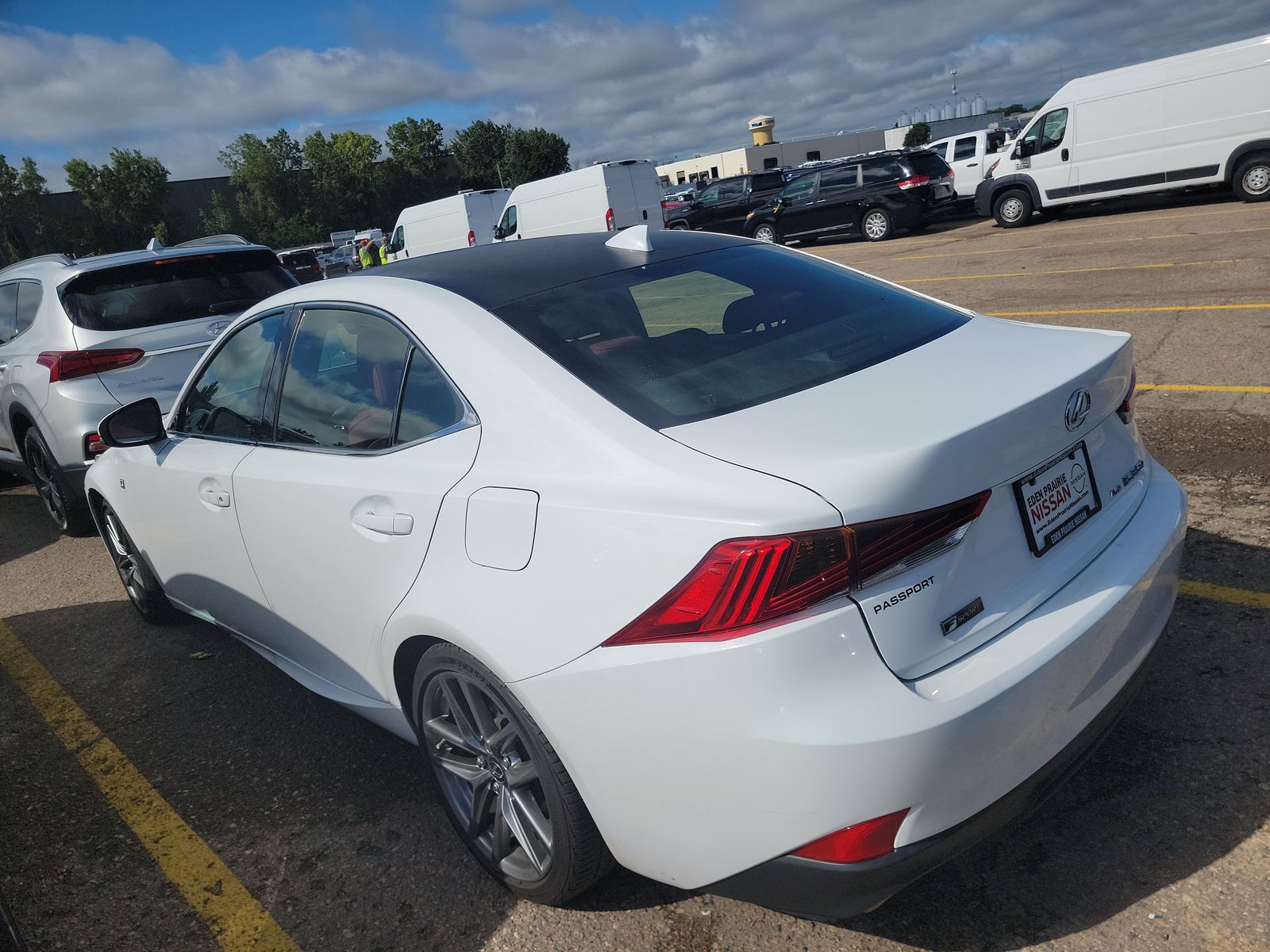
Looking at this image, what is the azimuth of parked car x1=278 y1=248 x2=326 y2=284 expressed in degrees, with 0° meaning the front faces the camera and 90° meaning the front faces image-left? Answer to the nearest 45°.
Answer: approximately 135°

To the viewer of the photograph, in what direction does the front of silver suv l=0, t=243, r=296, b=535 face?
facing away from the viewer and to the left of the viewer

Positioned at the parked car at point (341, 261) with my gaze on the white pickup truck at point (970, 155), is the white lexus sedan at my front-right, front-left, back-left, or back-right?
front-right

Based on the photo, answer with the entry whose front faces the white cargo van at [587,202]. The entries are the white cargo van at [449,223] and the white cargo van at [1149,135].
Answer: the white cargo van at [1149,135]

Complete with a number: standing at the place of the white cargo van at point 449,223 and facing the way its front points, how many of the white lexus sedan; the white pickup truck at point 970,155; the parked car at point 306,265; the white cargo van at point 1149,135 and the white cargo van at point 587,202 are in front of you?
1

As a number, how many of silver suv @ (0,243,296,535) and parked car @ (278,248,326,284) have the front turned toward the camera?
0

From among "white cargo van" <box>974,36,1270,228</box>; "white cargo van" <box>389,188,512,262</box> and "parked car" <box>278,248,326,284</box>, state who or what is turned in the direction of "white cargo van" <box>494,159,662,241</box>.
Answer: "white cargo van" <box>974,36,1270,228</box>

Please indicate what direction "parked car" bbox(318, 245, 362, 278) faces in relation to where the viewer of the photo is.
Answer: facing away from the viewer and to the left of the viewer

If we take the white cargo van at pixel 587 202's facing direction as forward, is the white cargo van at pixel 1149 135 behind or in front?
behind

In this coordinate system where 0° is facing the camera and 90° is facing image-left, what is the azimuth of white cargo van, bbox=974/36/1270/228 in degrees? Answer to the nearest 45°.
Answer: approximately 90°

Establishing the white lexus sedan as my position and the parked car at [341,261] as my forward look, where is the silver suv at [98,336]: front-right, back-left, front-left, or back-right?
front-left
